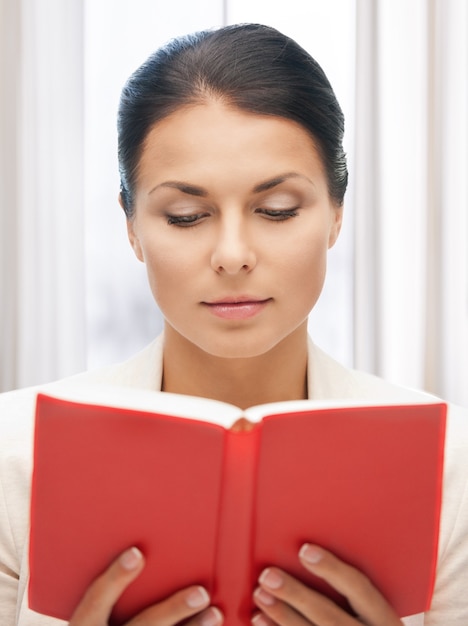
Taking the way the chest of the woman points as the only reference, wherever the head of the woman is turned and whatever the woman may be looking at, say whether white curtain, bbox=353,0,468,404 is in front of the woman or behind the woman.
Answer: behind

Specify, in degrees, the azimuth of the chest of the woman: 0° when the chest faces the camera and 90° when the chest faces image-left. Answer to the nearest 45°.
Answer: approximately 0°
